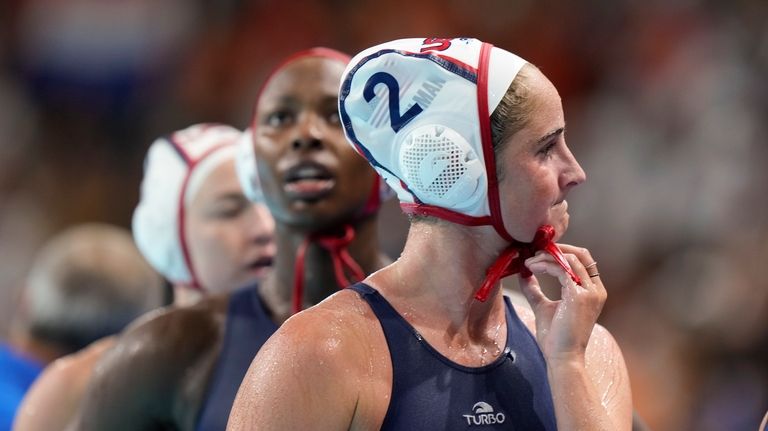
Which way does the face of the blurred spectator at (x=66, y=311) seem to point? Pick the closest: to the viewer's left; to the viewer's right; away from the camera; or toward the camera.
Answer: away from the camera
